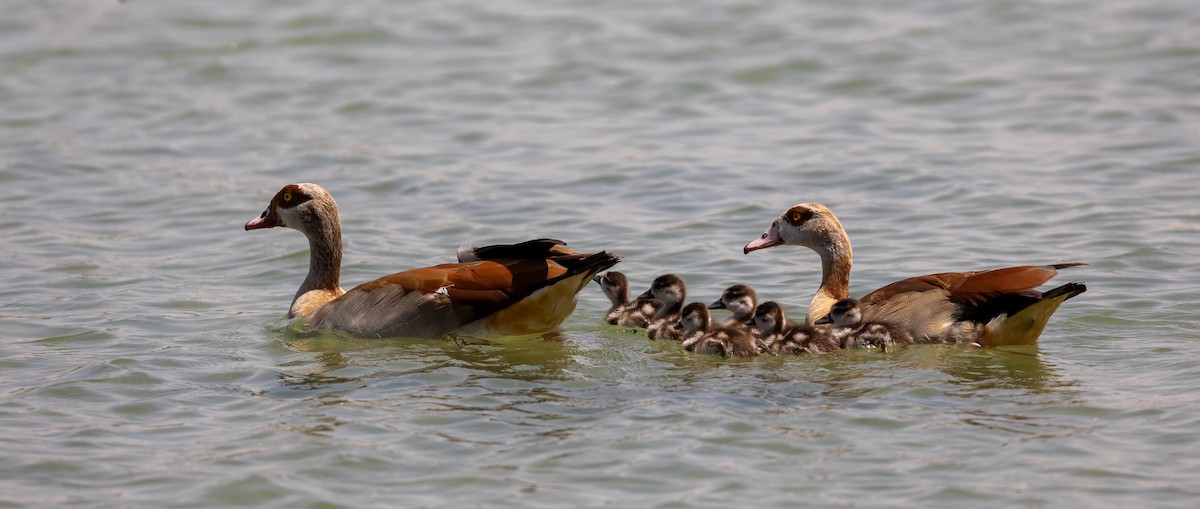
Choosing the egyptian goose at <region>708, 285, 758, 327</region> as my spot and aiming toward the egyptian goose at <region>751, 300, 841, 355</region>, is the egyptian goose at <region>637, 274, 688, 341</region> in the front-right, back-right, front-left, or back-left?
back-right

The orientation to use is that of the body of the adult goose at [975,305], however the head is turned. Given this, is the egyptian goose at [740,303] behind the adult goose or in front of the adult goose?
in front

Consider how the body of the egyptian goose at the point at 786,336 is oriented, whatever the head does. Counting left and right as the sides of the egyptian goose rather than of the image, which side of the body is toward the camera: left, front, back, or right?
left

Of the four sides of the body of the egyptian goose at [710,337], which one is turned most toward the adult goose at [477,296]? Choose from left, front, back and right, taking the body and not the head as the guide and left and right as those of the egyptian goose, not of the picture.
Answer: front

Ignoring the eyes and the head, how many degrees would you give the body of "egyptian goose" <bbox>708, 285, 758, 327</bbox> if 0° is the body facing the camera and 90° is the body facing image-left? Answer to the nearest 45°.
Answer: approximately 90°

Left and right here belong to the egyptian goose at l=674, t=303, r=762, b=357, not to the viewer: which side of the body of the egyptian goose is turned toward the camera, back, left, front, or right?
left

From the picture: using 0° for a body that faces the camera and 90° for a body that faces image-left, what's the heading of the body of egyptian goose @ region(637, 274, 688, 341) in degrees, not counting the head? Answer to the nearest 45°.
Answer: approximately 90°

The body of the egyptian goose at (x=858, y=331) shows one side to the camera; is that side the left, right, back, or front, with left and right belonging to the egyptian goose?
left

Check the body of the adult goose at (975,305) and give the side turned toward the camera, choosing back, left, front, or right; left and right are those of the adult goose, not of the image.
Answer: left

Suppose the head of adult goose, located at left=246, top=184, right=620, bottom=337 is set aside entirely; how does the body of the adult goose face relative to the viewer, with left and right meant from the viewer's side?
facing to the left of the viewer

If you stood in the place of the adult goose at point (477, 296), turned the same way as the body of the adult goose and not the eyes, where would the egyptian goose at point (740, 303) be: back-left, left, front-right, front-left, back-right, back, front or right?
back
